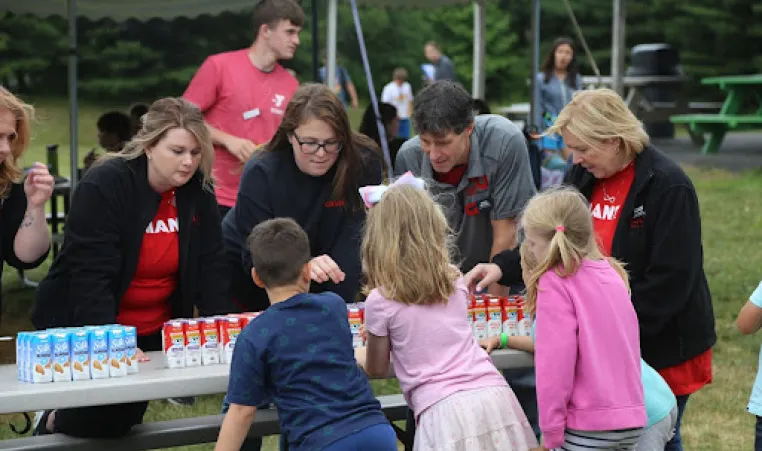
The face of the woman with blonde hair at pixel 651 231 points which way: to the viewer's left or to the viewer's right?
to the viewer's left

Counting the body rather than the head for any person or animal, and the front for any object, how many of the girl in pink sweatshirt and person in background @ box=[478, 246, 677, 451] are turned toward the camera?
0

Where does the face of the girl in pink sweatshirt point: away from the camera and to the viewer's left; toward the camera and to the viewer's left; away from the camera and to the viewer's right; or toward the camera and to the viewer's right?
away from the camera and to the viewer's left

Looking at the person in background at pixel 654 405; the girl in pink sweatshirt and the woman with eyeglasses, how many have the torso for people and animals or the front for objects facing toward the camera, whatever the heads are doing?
1

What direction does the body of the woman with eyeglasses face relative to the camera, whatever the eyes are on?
toward the camera

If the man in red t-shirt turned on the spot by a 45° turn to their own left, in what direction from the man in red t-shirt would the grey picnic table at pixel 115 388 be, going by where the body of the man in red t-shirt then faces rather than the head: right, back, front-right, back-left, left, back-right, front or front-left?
right

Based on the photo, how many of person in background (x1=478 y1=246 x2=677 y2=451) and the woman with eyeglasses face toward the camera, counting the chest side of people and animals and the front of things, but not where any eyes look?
1
